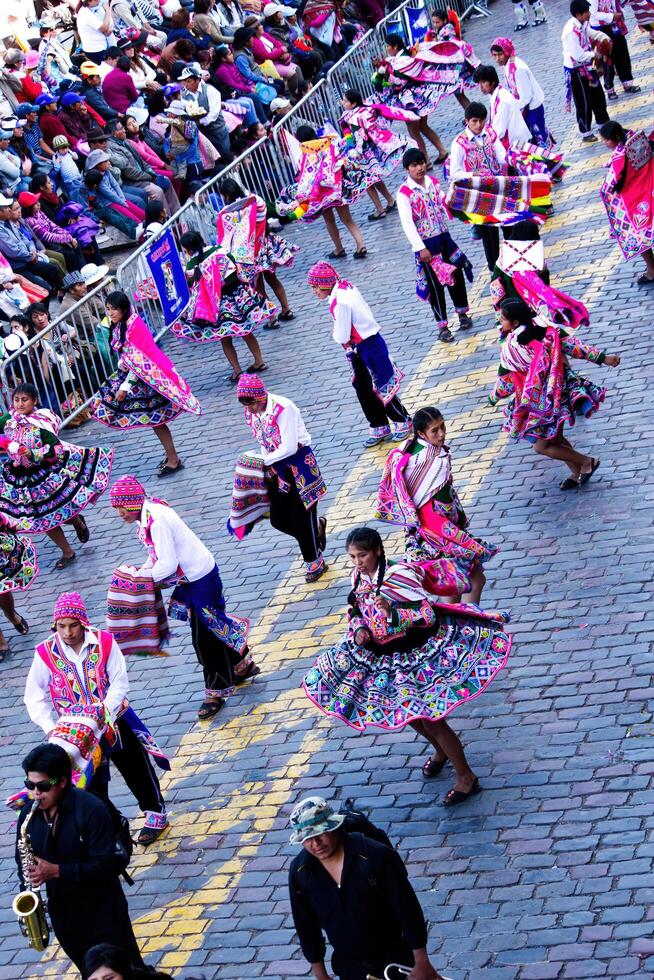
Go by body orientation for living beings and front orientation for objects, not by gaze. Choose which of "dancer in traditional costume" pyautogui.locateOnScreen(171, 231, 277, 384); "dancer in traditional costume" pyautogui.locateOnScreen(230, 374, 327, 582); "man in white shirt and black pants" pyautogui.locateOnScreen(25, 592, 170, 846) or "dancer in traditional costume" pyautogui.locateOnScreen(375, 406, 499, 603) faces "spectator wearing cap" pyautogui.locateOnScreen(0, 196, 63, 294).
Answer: "dancer in traditional costume" pyautogui.locateOnScreen(171, 231, 277, 384)

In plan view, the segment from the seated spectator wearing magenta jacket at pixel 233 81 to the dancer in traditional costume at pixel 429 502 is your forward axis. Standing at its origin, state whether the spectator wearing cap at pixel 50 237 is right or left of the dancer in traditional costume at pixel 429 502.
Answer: right

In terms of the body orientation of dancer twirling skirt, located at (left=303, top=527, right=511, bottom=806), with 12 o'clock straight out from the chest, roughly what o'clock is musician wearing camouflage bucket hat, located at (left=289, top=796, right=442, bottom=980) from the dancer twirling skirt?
The musician wearing camouflage bucket hat is roughly at 11 o'clock from the dancer twirling skirt.

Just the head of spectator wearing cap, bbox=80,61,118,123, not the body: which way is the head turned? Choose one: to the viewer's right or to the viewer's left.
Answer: to the viewer's right

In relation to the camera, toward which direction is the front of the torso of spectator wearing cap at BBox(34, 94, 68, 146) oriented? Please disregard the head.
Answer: to the viewer's right

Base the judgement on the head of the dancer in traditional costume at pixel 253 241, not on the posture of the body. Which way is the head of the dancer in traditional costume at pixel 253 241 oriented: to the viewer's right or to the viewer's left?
to the viewer's left

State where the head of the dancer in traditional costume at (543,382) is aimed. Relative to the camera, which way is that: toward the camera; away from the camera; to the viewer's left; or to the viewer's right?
to the viewer's left

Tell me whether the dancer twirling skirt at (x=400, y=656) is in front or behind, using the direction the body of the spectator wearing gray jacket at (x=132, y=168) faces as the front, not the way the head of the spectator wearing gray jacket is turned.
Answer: in front

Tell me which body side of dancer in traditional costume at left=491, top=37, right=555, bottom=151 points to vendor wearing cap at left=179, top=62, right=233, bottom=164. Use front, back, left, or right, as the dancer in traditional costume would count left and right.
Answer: right

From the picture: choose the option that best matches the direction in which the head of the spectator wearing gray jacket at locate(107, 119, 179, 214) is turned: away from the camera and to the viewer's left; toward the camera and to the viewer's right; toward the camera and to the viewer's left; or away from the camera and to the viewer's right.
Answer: toward the camera and to the viewer's right
